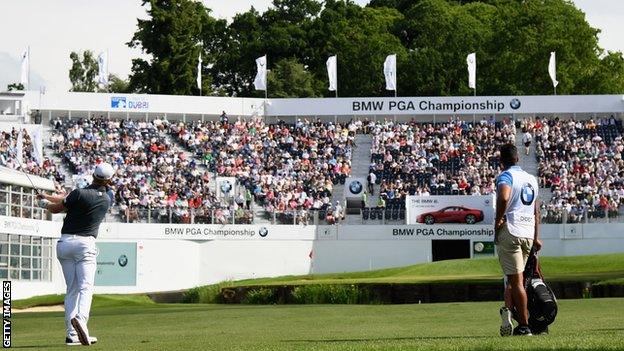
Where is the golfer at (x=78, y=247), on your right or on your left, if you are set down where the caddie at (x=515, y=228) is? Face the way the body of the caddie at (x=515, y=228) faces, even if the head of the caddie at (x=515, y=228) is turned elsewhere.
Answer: on your left

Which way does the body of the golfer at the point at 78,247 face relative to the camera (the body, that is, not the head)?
away from the camera

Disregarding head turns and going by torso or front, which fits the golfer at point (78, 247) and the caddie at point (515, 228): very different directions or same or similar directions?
same or similar directions

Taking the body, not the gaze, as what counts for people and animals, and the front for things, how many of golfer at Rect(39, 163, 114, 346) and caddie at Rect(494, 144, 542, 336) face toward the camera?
0

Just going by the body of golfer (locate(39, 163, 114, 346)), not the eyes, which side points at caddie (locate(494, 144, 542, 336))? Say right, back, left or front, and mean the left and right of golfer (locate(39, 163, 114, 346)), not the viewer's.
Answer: right

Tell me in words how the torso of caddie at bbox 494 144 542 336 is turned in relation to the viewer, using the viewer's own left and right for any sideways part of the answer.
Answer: facing away from the viewer and to the left of the viewer
